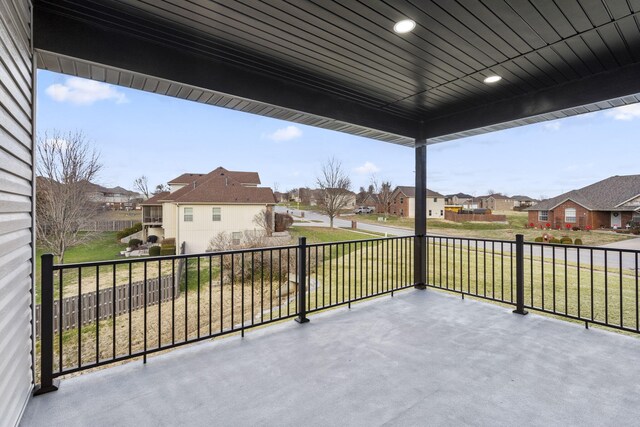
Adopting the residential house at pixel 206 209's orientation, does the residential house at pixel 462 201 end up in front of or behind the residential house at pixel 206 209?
in front

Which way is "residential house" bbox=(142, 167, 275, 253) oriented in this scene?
to the viewer's right

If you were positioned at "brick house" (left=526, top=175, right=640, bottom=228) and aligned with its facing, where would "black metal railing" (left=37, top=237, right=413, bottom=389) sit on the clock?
The black metal railing is roughly at 1 o'clock from the brick house.

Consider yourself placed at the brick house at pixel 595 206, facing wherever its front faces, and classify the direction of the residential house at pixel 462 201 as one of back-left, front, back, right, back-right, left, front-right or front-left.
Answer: back-right

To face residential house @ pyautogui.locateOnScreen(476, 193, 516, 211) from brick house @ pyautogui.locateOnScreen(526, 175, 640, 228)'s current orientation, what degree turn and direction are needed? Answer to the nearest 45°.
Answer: approximately 135° to its right

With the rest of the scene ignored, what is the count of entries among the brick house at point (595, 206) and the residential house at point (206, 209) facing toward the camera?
1

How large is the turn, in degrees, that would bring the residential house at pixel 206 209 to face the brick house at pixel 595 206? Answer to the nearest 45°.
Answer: approximately 45° to its right

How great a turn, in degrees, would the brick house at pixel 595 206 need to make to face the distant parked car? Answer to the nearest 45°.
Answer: approximately 90° to its right

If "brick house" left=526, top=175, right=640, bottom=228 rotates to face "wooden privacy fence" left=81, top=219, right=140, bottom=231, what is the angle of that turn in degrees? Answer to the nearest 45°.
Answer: approximately 45° to its right

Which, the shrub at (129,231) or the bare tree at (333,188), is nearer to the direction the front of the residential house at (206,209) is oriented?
the bare tree

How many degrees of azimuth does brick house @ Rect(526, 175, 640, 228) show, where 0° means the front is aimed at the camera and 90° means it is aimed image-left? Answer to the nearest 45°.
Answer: approximately 0°
